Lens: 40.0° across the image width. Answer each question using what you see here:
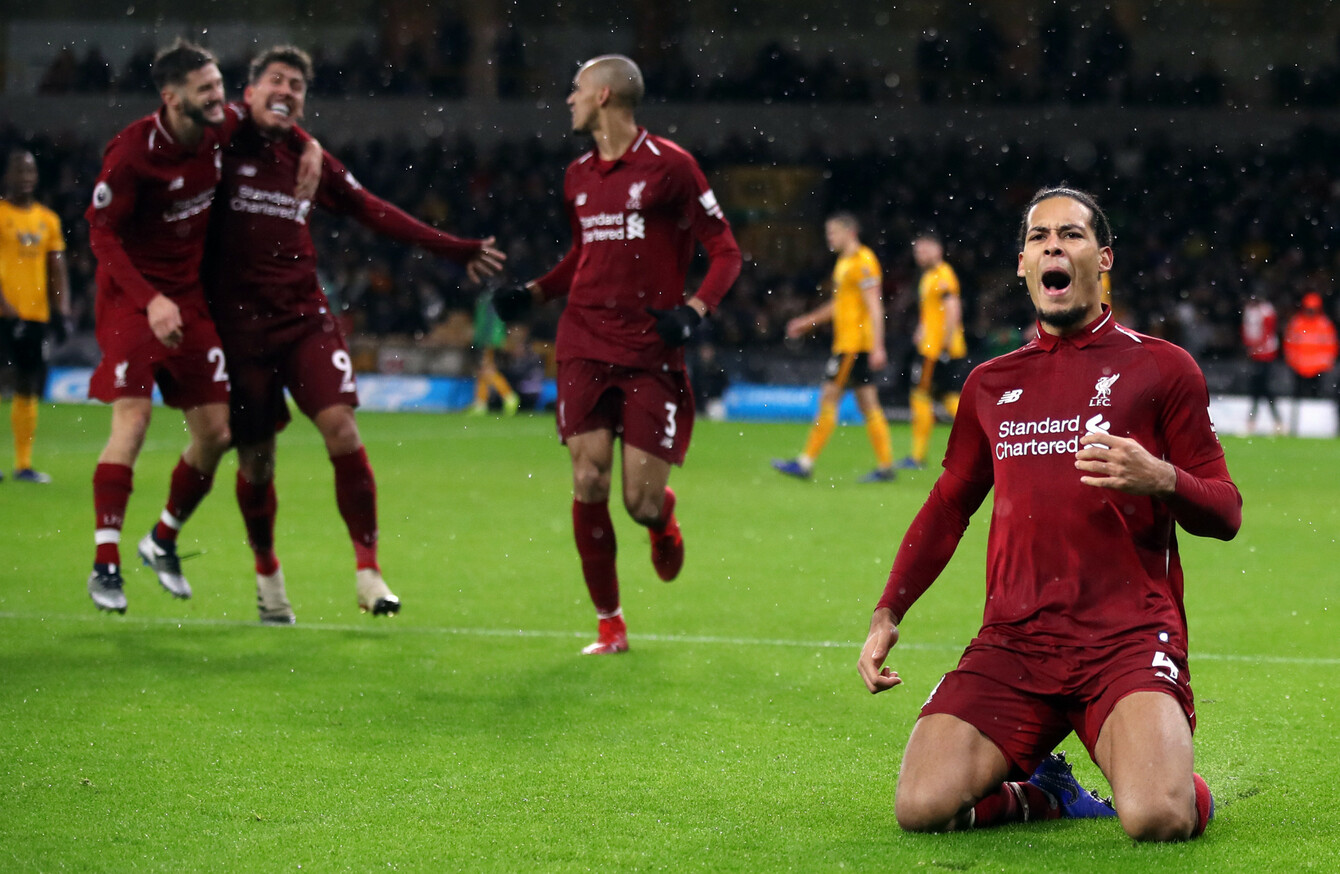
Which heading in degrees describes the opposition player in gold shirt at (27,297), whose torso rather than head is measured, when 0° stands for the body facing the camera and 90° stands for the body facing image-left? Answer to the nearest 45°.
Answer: approximately 0°

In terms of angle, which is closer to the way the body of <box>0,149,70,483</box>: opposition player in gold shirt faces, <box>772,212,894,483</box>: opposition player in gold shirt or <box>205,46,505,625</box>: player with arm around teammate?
the player with arm around teammate

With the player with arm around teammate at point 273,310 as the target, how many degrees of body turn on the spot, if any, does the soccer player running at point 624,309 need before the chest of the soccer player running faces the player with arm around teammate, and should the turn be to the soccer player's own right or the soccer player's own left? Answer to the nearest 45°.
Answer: approximately 45° to the soccer player's own right

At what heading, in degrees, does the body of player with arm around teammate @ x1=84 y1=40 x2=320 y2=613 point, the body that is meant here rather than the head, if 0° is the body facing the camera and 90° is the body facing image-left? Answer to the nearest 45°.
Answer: approximately 315°

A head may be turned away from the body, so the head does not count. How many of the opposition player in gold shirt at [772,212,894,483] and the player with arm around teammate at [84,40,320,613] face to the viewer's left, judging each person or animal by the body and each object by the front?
1

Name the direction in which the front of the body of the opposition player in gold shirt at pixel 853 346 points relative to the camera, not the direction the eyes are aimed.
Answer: to the viewer's left

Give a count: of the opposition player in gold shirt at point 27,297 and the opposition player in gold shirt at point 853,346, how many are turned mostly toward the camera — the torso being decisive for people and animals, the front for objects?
1

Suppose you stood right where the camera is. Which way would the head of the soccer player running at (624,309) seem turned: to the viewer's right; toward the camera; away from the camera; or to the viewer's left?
to the viewer's left

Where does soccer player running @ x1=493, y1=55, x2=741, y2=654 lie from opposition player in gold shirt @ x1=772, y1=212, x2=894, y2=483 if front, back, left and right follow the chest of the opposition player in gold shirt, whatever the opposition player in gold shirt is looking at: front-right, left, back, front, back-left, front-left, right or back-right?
left

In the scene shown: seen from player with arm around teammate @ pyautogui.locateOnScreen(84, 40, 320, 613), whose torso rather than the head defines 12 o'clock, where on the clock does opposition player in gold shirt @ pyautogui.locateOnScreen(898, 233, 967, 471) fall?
The opposition player in gold shirt is roughly at 9 o'clock from the player with arm around teammate.

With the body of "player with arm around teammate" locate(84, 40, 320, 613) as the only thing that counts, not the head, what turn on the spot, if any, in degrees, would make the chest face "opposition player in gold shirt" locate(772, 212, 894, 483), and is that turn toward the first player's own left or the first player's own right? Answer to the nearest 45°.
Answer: approximately 90° to the first player's own left
